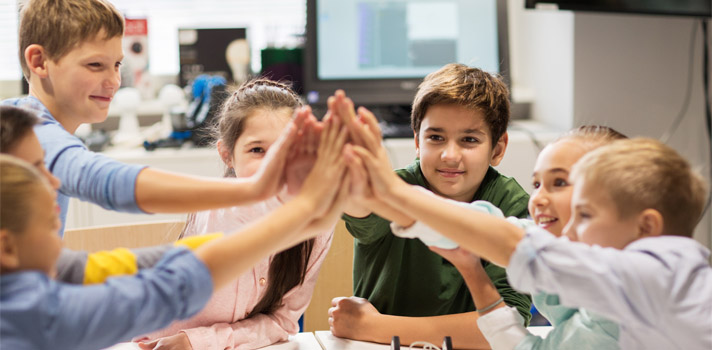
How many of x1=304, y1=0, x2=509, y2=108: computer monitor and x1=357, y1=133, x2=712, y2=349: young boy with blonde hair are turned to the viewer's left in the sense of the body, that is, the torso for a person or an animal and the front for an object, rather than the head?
1

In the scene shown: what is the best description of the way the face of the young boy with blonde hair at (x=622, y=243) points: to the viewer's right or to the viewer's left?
to the viewer's left

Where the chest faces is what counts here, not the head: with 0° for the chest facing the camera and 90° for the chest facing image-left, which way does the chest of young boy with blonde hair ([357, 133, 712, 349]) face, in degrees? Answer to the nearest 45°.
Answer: approximately 90°

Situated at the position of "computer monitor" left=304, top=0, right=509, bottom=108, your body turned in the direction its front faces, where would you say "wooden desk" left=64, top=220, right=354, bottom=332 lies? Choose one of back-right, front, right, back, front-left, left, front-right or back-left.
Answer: front

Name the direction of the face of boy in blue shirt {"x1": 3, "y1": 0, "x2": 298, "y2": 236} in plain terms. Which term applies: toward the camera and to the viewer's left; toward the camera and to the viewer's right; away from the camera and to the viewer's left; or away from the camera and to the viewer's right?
toward the camera and to the viewer's right

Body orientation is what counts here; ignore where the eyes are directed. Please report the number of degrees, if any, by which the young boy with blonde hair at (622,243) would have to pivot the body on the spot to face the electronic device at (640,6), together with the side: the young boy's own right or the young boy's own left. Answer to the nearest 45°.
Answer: approximately 90° to the young boy's own right

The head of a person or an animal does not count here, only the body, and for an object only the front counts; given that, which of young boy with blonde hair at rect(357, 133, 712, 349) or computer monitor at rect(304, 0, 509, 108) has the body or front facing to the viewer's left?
the young boy with blonde hair

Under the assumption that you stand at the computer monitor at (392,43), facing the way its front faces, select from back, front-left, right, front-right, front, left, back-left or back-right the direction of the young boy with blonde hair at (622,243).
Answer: front

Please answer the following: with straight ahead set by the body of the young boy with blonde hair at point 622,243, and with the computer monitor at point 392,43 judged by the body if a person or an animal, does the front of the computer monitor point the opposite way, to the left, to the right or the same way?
to the left

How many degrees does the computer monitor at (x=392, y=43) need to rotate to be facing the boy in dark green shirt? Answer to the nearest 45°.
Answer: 0° — it already faces them

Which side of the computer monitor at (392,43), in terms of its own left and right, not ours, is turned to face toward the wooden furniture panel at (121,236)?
front

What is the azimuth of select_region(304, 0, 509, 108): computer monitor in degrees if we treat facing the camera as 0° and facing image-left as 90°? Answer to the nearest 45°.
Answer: approximately 0°

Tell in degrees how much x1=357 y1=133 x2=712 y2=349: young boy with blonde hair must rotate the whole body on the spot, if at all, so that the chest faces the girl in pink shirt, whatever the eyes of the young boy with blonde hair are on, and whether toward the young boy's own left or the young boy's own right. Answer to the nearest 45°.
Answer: approximately 45° to the young boy's own right
